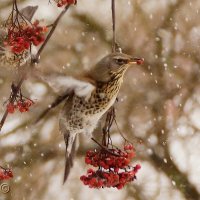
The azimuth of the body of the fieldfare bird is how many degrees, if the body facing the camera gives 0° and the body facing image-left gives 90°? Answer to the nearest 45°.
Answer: approximately 270°
